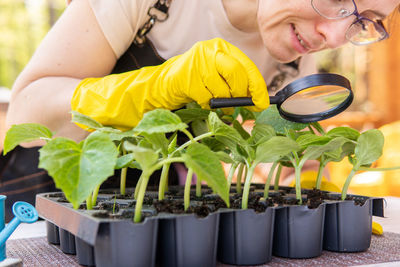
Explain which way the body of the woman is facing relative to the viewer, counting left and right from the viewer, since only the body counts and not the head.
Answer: facing the viewer and to the right of the viewer
